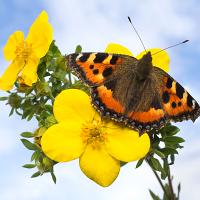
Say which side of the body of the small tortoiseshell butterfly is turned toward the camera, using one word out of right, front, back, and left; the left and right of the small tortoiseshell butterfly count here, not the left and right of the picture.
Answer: back

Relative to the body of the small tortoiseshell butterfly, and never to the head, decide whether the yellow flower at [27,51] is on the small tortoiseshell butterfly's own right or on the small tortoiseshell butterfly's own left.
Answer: on the small tortoiseshell butterfly's own left
